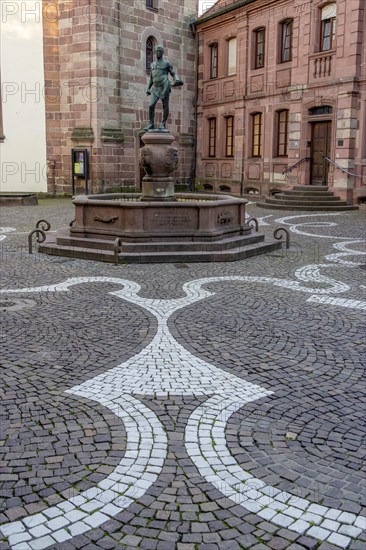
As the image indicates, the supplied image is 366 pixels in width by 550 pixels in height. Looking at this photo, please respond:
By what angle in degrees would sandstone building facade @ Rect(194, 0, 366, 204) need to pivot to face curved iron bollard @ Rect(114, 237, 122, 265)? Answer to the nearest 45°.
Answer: approximately 45° to its left

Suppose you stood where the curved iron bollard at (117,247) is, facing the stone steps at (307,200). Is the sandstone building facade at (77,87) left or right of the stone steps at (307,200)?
left

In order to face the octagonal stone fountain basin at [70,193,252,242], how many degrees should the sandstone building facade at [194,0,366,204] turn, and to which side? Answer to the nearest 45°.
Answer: approximately 45° to its left

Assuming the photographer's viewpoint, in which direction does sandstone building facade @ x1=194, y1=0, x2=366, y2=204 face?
facing the viewer and to the left of the viewer

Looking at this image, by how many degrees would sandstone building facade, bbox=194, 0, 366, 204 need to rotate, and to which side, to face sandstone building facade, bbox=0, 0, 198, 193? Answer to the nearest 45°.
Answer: approximately 45° to its right
